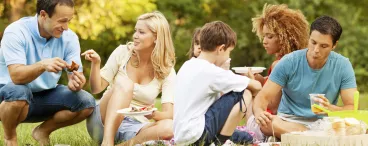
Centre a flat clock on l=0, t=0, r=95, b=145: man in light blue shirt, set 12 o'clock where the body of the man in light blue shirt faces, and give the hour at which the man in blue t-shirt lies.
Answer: The man in blue t-shirt is roughly at 11 o'clock from the man in light blue shirt.

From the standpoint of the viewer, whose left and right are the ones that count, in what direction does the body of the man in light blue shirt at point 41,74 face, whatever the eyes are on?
facing the viewer and to the right of the viewer

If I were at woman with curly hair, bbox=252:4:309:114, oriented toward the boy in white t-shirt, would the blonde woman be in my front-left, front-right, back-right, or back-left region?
front-right

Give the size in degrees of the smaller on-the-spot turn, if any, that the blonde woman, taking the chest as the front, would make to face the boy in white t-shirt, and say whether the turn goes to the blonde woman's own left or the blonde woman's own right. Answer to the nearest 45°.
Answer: approximately 90° to the blonde woman's own left

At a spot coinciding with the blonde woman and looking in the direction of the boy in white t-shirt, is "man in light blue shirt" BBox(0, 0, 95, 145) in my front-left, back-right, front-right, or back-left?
back-right

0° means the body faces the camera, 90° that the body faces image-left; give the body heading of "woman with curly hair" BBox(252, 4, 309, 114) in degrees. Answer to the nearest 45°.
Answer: approximately 90°

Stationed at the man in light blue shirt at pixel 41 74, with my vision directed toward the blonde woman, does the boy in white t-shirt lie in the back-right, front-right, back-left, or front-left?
front-right

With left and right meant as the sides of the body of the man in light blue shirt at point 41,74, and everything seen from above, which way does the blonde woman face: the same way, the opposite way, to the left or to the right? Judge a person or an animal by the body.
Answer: to the right

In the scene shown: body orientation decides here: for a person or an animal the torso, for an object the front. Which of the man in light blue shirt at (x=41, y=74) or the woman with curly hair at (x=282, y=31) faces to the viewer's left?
the woman with curly hair

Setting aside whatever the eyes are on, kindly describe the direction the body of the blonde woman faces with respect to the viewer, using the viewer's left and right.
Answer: facing the viewer and to the left of the viewer

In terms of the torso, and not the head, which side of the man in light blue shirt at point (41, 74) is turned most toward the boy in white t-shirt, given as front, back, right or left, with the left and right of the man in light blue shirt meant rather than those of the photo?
front
